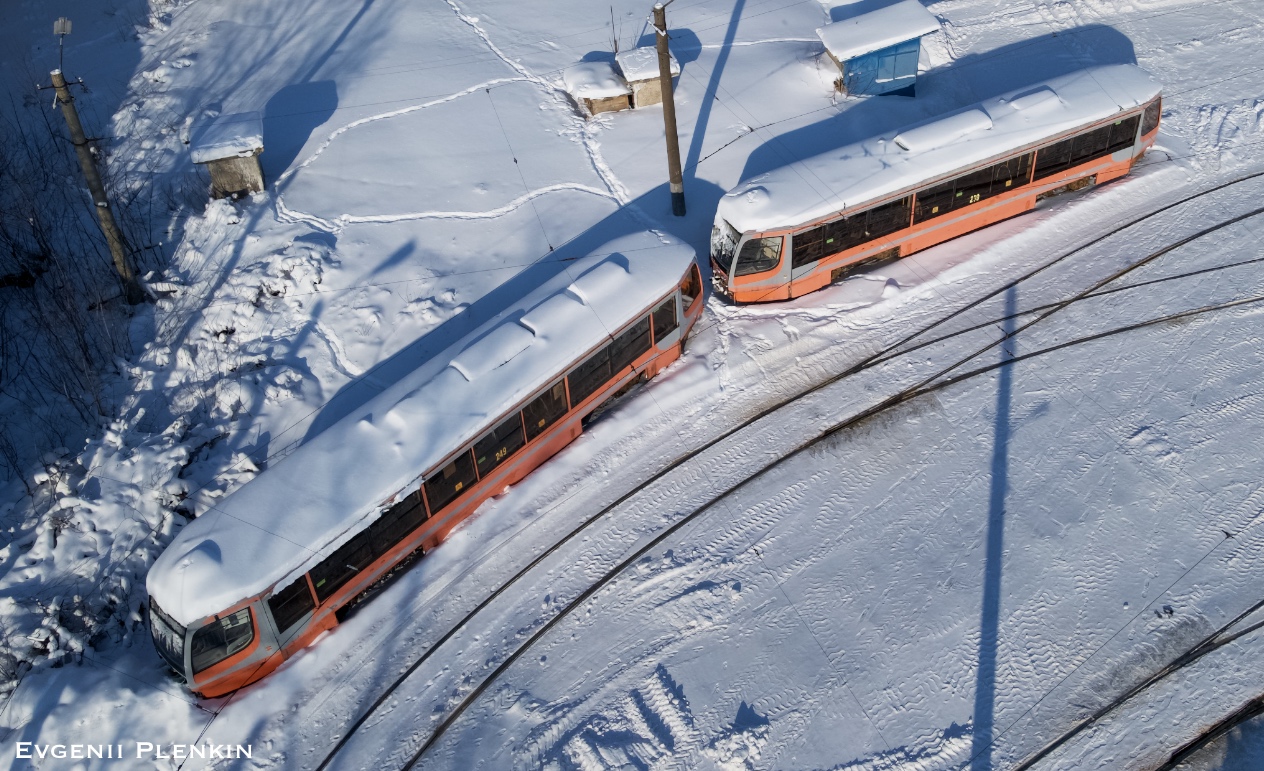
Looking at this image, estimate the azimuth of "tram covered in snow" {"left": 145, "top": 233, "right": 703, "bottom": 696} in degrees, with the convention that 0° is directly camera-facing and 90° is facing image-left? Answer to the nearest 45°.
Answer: approximately 45°

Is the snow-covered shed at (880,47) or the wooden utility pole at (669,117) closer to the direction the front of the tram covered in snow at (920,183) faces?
the wooden utility pole

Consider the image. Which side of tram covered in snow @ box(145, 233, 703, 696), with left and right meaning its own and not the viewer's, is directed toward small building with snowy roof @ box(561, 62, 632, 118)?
back

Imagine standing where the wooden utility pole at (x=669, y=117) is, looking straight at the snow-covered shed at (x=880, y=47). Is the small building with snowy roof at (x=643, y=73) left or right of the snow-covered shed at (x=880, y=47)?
left

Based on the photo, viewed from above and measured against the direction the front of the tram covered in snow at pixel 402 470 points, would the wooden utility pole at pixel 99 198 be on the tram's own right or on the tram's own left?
on the tram's own right

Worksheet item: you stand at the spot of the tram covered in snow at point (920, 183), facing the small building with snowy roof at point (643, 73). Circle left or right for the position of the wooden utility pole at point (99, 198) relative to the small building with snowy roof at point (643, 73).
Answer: left

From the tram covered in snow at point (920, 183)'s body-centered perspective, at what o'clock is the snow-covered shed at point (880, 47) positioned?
The snow-covered shed is roughly at 4 o'clock from the tram covered in snow.

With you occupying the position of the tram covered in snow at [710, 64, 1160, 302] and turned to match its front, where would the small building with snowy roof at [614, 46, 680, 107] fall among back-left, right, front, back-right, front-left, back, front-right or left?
right

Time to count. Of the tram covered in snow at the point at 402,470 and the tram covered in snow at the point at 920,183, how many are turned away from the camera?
0

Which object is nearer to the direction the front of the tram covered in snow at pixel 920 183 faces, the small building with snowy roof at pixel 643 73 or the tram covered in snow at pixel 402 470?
the tram covered in snow

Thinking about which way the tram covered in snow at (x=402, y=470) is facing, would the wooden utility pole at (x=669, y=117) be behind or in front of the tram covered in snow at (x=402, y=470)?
behind

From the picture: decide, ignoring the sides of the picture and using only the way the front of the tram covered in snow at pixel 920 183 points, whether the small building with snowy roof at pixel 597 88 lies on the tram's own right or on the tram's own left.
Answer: on the tram's own right

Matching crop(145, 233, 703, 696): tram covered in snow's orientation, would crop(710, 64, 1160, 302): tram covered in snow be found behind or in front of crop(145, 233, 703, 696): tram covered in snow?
behind

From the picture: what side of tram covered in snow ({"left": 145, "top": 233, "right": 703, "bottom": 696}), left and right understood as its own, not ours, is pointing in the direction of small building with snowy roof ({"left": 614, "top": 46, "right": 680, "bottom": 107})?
back
